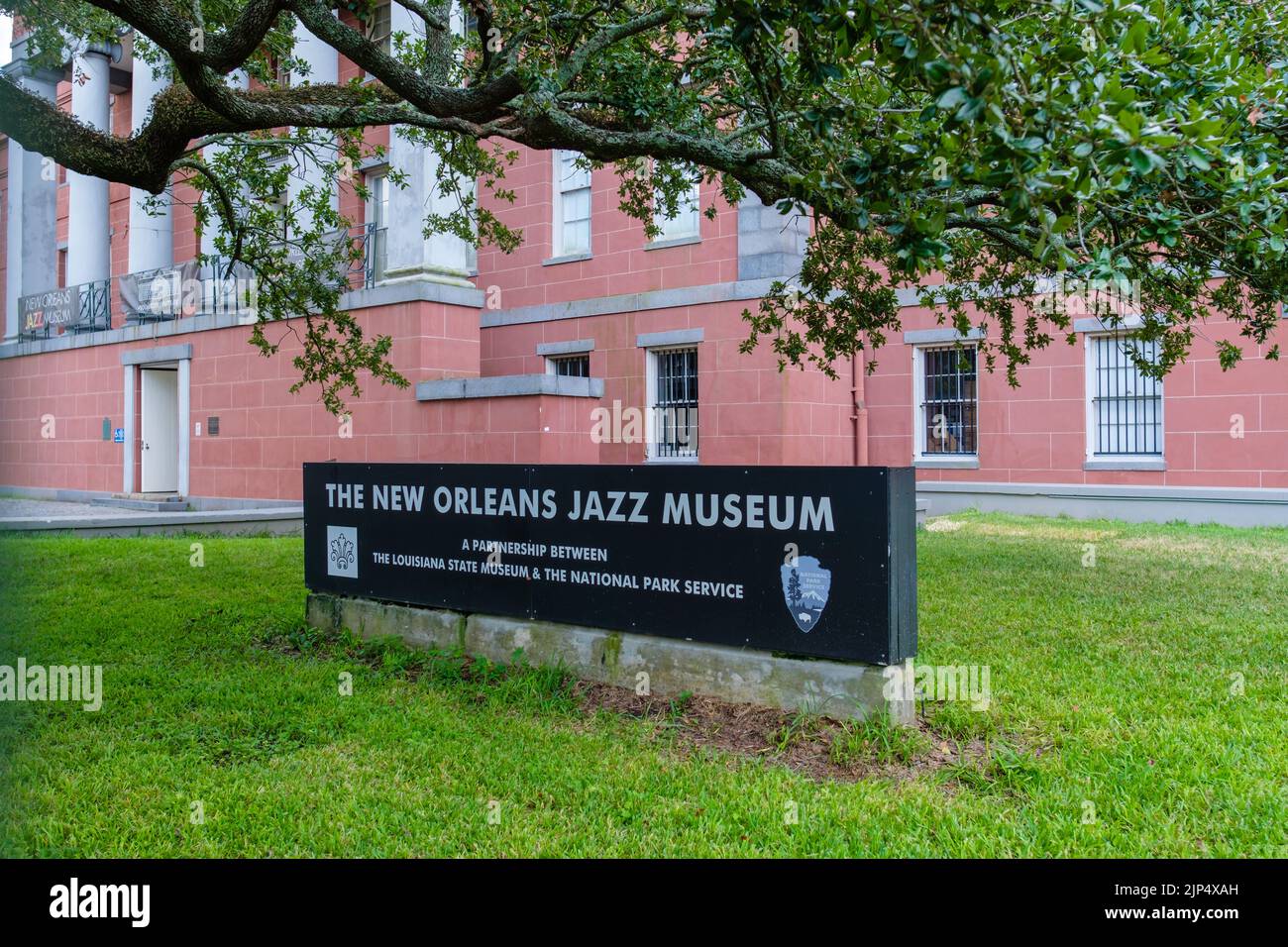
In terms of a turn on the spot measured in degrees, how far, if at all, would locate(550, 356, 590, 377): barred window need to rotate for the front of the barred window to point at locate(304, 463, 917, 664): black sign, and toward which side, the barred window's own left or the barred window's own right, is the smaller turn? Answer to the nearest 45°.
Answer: approximately 45° to the barred window's own left

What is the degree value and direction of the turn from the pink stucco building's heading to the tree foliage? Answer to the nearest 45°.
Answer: approximately 45° to its left

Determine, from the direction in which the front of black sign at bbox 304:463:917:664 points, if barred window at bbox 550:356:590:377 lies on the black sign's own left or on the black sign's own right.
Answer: on the black sign's own right

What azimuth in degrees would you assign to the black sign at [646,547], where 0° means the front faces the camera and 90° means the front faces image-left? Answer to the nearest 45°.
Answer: approximately 45°
